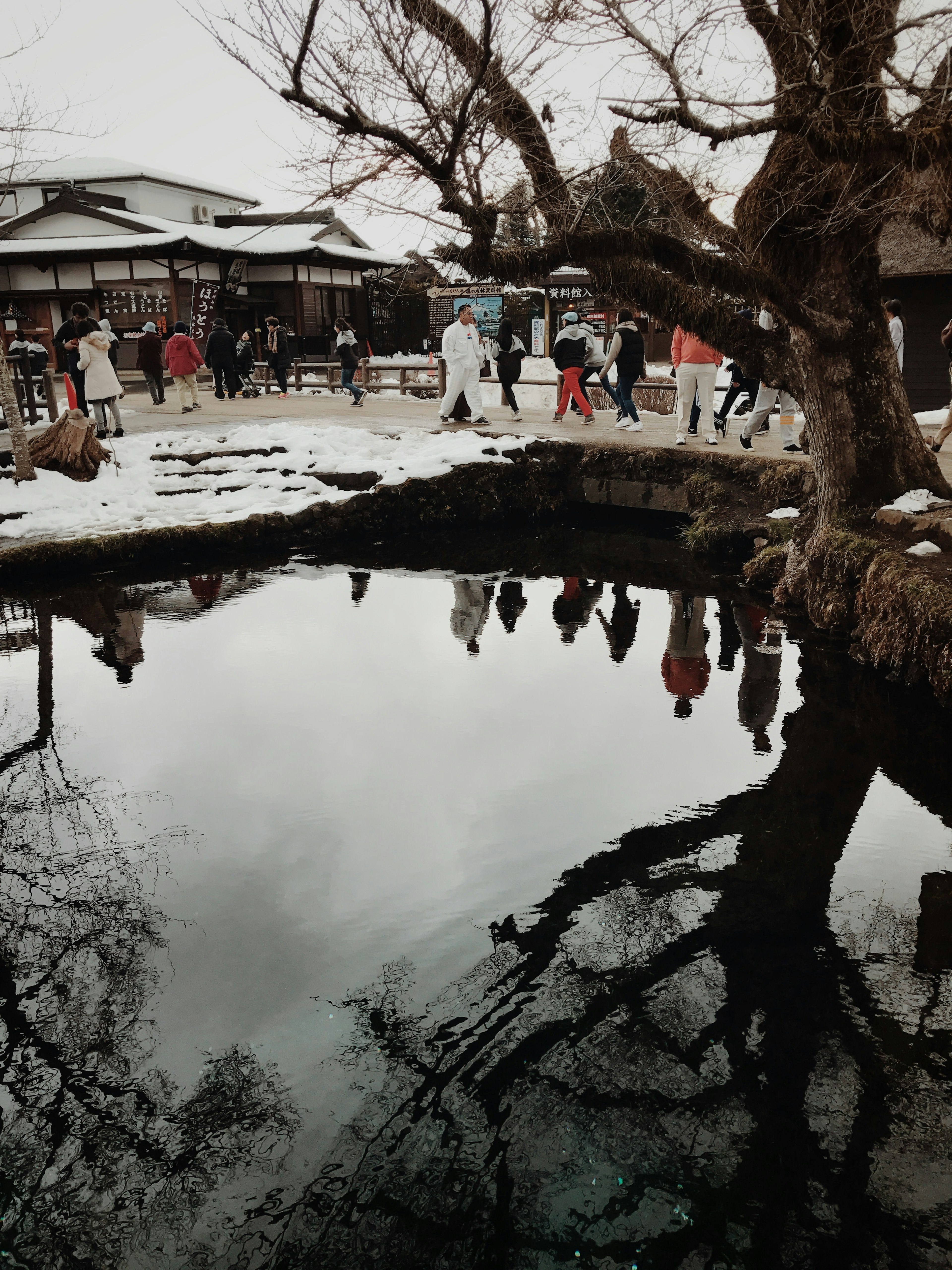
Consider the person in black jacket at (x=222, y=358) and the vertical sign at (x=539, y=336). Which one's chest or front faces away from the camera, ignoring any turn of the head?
the person in black jacket

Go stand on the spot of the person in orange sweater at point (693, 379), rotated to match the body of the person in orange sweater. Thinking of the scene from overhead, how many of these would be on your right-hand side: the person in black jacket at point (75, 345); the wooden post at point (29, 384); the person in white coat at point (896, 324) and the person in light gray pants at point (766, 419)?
2

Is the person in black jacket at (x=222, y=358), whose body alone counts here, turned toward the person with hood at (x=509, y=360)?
no

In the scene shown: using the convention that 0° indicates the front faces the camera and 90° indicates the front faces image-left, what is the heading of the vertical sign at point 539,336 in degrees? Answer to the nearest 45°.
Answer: approximately 0°

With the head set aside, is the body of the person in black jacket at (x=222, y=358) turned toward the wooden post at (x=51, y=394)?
no

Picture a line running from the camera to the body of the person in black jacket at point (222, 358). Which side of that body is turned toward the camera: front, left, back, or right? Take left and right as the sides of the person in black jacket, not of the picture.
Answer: back

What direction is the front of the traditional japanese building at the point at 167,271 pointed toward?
toward the camera

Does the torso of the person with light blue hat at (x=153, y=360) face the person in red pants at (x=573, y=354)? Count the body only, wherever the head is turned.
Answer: no

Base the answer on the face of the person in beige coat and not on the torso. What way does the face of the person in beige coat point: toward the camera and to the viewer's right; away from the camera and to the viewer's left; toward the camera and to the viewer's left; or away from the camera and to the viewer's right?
away from the camera and to the viewer's left

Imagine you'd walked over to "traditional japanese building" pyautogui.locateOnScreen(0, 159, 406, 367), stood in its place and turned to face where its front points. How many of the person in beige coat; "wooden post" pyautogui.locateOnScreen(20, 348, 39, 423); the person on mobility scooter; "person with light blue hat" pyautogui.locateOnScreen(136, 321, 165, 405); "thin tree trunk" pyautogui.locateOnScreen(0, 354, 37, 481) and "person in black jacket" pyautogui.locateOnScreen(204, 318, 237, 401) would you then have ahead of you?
6
